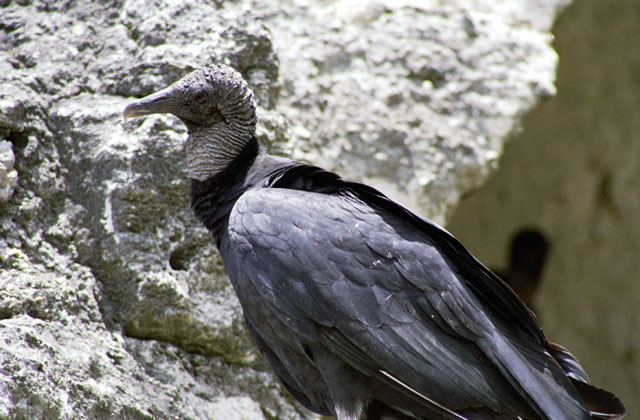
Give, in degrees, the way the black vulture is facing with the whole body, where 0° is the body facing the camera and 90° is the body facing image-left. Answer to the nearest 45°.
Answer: approximately 90°
